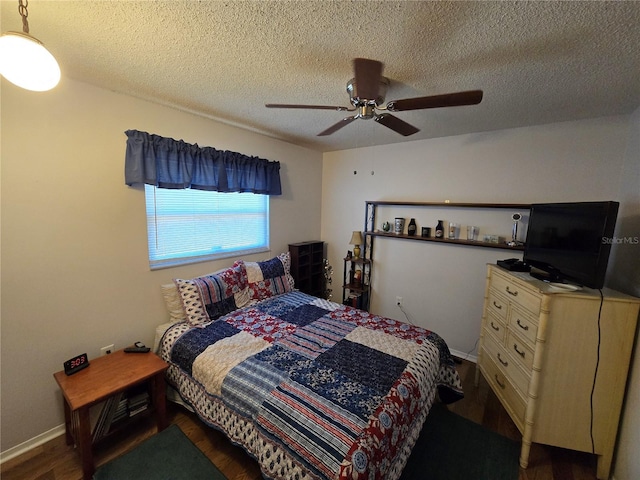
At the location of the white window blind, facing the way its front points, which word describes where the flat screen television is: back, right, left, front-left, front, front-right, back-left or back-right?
front

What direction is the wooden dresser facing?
to the viewer's left

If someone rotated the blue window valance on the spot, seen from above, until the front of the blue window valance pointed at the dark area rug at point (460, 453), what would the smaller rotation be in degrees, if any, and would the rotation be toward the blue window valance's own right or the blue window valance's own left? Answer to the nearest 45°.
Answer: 0° — it already faces it

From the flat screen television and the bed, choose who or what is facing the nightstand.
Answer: the flat screen television

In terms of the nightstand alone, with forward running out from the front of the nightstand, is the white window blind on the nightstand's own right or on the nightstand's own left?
on the nightstand's own left

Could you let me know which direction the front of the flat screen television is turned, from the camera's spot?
facing the viewer and to the left of the viewer

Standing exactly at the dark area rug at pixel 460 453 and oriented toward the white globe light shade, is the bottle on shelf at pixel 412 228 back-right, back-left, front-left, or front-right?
back-right

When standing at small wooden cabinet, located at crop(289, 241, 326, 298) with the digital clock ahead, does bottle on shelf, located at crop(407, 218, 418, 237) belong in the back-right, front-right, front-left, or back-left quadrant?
back-left

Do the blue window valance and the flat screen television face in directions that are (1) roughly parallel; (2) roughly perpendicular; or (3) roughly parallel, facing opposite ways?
roughly parallel, facing opposite ways

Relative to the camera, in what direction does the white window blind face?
facing the viewer and to the right of the viewer

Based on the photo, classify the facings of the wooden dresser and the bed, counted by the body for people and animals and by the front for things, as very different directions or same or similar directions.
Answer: very different directions

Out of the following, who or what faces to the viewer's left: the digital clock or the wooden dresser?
the wooden dresser

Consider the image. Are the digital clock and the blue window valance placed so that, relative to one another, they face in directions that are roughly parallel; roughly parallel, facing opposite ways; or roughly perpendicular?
roughly parallel

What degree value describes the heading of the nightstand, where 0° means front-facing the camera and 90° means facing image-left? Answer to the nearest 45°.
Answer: approximately 315°

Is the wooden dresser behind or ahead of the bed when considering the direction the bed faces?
ahead
